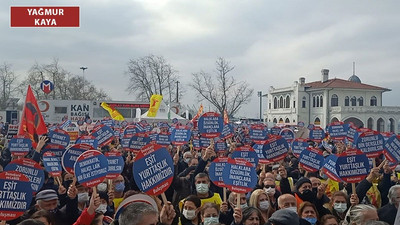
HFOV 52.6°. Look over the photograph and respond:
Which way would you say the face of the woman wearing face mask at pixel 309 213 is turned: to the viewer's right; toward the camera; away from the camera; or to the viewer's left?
toward the camera

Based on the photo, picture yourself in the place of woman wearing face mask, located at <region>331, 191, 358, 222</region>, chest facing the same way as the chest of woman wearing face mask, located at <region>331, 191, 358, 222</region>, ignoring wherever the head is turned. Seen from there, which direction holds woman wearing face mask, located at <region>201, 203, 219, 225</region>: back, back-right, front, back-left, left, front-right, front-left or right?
front-right

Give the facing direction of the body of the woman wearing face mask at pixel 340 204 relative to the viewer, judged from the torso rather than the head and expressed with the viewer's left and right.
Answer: facing the viewer

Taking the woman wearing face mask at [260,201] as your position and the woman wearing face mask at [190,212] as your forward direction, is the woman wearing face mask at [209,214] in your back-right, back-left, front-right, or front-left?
front-left

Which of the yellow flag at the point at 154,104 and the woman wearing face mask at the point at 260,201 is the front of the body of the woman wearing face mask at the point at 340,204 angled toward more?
the woman wearing face mask

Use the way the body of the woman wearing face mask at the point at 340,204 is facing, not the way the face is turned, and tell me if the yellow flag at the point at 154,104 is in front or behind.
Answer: behind

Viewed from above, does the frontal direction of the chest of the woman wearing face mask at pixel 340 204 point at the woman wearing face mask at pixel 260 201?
no

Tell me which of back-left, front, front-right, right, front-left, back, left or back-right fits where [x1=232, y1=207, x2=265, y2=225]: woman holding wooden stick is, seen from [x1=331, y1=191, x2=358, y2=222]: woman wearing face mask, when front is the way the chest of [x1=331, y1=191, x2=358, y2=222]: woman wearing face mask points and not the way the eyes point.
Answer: front-right

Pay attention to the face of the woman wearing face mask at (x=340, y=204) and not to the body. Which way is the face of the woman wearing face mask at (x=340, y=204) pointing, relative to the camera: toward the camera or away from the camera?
toward the camera

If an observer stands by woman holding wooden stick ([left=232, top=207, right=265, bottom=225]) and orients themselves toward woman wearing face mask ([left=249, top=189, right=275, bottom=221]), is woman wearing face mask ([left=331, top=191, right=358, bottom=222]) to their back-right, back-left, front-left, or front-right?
front-right

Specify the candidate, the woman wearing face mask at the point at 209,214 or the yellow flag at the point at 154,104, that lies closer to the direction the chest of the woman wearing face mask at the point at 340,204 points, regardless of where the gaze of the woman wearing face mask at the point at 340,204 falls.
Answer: the woman wearing face mask

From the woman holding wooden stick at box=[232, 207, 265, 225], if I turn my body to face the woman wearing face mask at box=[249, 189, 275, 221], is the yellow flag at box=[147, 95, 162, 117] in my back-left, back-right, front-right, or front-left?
front-left

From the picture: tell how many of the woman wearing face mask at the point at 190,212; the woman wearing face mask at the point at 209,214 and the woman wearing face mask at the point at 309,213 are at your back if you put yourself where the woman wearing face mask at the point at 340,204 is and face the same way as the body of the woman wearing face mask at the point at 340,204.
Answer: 0

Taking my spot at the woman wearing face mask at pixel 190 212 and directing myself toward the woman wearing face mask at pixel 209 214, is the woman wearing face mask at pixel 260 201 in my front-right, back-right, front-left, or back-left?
front-left
